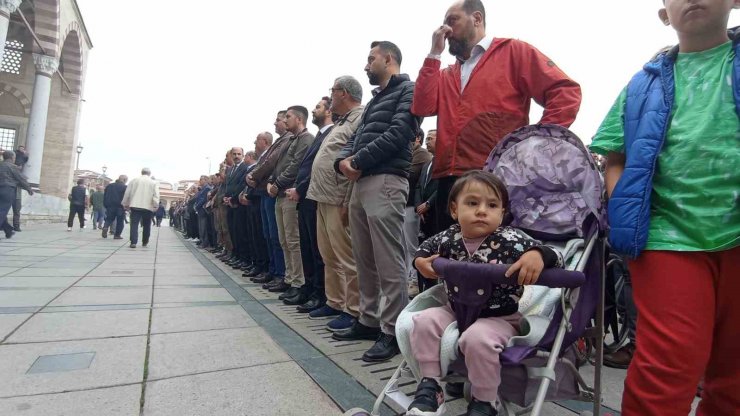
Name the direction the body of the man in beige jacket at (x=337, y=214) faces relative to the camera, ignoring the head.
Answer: to the viewer's left

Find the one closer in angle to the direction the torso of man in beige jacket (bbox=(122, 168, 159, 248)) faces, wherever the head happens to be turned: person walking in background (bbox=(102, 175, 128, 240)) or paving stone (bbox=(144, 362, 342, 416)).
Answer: the person walking in background

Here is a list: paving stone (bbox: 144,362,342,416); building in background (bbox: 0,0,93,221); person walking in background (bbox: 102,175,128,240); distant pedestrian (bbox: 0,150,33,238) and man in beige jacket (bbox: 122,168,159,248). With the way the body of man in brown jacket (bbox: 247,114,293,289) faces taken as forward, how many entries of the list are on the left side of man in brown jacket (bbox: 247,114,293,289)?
1

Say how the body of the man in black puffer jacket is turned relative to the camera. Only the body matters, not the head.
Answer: to the viewer's left

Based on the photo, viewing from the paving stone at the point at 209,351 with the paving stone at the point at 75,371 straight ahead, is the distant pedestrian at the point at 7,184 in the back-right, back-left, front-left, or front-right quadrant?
front-right

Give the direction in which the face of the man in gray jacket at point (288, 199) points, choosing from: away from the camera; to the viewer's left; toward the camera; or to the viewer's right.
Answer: to the viewer's left

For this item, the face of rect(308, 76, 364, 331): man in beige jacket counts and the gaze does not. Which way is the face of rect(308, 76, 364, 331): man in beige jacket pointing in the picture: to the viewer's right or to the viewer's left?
to the viewer's left

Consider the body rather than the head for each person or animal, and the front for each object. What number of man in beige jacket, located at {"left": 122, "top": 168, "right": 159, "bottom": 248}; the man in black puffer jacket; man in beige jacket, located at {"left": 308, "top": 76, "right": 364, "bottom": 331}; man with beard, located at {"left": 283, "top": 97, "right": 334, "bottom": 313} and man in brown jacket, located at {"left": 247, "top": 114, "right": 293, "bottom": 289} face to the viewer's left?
4

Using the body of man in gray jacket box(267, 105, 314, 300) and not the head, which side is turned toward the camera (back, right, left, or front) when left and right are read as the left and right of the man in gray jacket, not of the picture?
left

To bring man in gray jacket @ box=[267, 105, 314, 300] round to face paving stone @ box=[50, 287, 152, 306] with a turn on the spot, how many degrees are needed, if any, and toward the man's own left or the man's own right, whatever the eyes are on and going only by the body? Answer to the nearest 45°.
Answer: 0° — they already face it

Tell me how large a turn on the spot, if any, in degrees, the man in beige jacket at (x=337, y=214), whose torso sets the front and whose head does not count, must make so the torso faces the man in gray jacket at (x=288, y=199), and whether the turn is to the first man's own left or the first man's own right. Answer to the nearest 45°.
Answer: approximately 45° to the first man's own right

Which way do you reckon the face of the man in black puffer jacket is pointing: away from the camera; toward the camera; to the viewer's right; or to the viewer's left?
to the viewer's left

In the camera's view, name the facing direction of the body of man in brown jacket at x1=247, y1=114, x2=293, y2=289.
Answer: to the viewer's left
